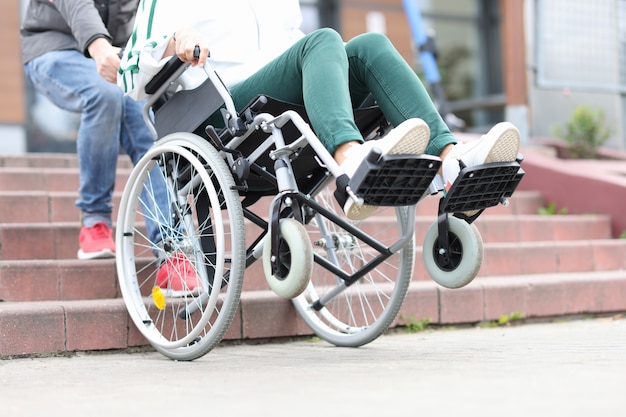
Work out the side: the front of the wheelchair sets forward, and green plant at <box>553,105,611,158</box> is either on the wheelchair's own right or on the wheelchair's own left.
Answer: on the wheelchair's own left

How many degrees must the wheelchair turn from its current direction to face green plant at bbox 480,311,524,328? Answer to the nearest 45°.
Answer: approximately 90° to its left

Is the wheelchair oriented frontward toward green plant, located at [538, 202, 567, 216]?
no

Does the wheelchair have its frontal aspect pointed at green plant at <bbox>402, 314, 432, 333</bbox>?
no

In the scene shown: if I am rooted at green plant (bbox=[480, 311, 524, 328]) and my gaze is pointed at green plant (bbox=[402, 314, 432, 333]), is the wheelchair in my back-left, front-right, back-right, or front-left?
front-left

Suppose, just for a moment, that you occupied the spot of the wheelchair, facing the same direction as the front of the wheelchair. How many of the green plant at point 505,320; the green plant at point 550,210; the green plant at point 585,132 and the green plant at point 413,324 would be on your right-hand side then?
0

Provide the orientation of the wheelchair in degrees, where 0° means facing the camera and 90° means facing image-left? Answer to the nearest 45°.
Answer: approximately 315°
